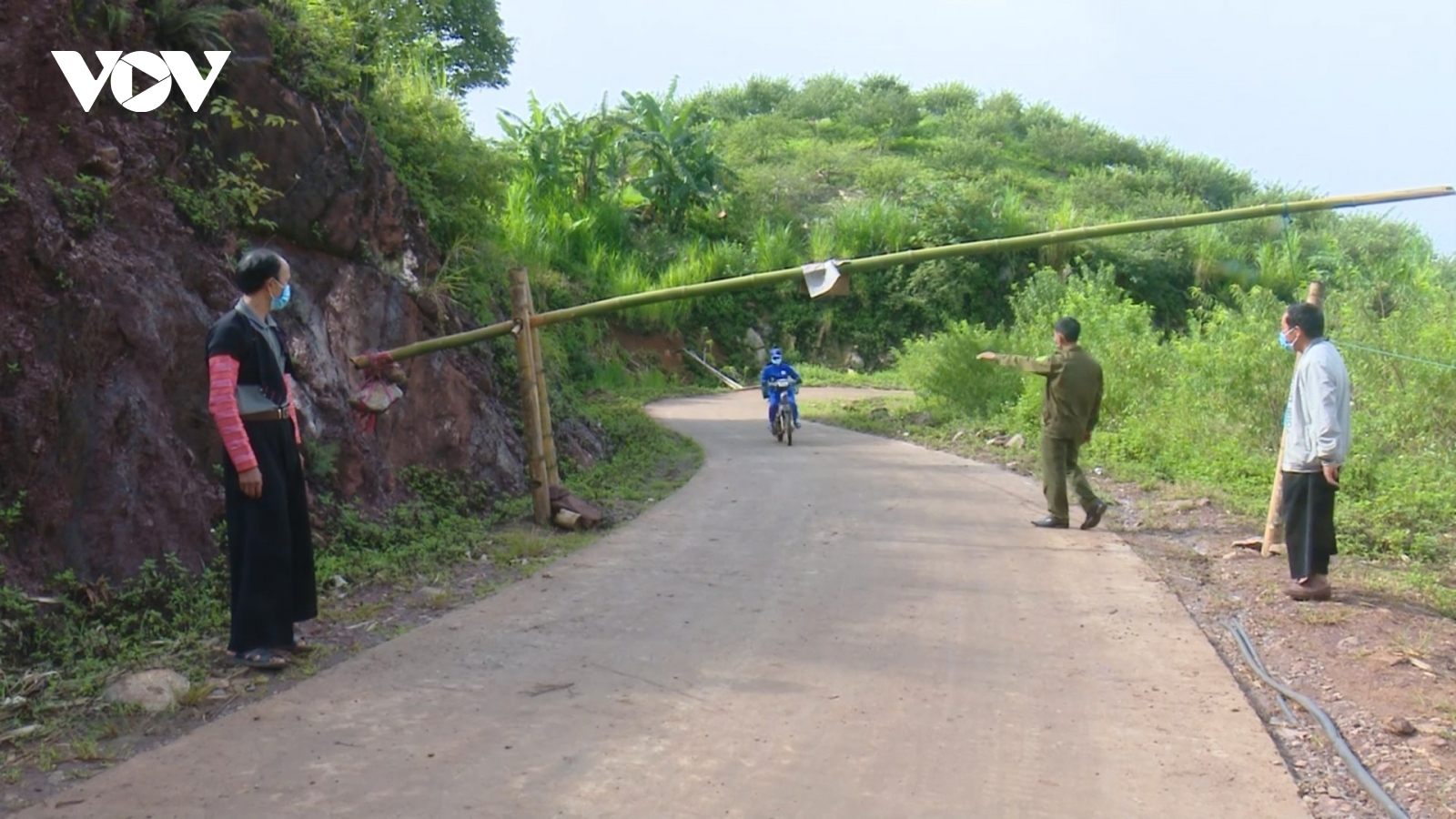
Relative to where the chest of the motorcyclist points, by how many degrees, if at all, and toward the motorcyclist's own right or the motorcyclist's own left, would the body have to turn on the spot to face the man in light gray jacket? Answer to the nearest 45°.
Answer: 0° — they already face them

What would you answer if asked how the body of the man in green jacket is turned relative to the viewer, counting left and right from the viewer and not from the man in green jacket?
facing away from the viewer and to the left of the viewer

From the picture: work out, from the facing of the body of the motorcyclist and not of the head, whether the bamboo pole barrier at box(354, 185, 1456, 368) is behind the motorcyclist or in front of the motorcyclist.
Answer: in front

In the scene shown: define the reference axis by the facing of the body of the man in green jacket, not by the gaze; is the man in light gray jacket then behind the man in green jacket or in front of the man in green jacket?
behind

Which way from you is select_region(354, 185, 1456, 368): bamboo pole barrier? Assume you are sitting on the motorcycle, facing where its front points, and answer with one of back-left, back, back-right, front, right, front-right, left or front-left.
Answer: front

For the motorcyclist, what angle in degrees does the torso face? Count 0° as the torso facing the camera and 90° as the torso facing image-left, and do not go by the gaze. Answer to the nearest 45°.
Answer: approximately 0°

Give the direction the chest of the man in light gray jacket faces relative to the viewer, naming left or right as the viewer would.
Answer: facing to the left of the viewer

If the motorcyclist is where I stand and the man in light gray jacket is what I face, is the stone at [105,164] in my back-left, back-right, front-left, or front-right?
front-right

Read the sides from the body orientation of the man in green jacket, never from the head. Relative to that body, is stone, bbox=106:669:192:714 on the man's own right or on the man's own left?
on the man's own left

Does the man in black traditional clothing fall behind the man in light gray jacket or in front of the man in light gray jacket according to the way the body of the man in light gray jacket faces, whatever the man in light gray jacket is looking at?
in front

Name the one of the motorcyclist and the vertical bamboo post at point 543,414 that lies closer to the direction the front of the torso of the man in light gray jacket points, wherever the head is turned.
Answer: the vertical bamboo post

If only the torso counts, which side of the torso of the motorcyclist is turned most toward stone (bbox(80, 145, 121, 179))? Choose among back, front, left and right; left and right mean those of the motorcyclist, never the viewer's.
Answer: front

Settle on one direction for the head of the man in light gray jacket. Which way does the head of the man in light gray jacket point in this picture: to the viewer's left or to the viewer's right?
to the viewer's left

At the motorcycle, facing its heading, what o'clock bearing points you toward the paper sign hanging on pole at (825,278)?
The paper sign hanging on pole is roughly at 12 o'clock from the motorcycle.
